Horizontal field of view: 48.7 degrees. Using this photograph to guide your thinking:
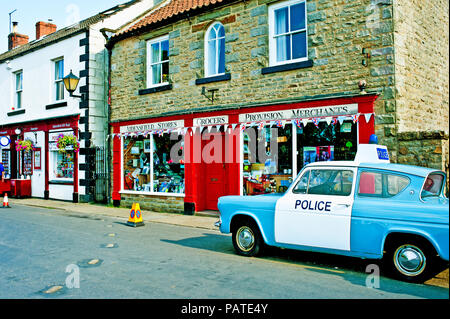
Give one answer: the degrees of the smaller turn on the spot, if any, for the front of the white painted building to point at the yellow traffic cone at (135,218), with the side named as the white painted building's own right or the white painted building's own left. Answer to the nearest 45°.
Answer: approximately 45° to the white painted building's own left

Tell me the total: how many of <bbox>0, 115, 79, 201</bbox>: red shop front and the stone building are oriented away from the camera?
0

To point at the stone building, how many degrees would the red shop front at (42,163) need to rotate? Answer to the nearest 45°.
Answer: approximately 90° to its left

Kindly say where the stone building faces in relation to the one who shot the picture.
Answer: facing the viewer and to the left of the viewer

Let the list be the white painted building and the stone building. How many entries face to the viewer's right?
0

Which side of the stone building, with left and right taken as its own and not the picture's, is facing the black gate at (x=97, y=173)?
right

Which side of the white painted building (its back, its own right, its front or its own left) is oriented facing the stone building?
left

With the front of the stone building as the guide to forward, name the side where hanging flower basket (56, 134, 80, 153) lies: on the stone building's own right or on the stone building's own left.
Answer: on the stone building's own right
